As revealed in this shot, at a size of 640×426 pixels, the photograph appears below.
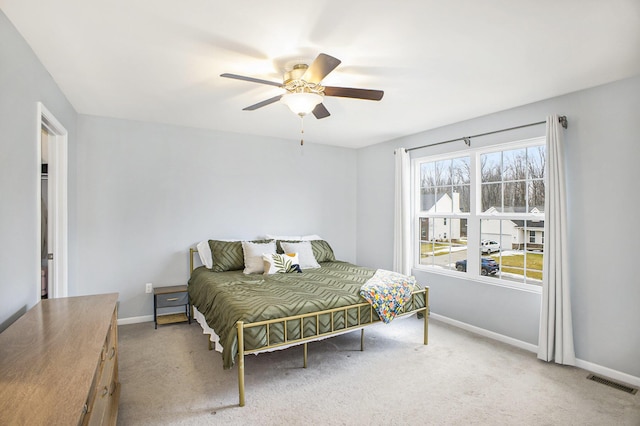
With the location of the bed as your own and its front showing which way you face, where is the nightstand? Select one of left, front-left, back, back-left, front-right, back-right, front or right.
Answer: back

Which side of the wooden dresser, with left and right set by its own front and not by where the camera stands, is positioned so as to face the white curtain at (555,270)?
front

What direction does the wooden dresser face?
to the viewer's right

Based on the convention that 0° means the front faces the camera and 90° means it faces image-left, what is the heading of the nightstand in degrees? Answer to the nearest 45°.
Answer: approximately 0°

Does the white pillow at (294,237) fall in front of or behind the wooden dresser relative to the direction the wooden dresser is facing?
in front

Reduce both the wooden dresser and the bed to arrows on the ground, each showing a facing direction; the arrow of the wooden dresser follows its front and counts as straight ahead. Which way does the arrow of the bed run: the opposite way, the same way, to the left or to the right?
to the right

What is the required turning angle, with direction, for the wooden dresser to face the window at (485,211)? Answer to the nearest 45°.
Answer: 0° — it already faces it

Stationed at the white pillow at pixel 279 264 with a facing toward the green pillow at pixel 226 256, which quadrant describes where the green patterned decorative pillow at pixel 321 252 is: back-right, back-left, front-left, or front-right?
back-right

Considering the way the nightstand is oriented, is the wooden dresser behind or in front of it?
in front

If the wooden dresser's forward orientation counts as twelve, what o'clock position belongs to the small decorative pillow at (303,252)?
The small decorative pillow is roughly at 11 o'clock from the wooden dresser.

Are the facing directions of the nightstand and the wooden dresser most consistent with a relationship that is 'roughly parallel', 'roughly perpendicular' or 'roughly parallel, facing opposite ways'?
roughly perpendicular

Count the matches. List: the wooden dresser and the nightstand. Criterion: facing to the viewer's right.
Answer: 1

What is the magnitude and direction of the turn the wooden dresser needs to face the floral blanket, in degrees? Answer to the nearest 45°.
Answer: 0° — it already faces it

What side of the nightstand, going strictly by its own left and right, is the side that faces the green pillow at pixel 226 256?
left

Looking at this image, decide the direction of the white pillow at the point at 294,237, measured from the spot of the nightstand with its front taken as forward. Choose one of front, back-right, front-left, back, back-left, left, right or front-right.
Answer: left
